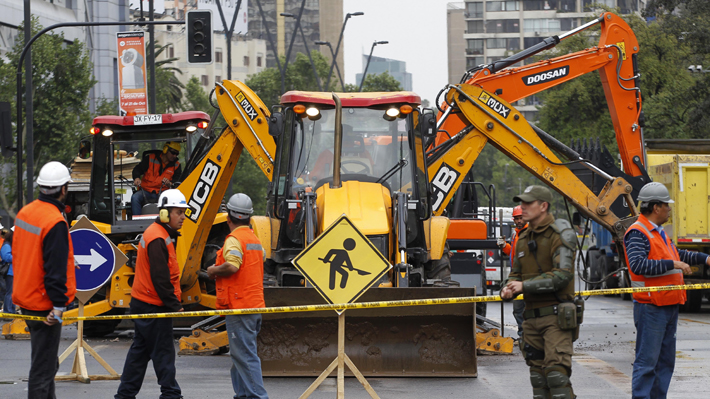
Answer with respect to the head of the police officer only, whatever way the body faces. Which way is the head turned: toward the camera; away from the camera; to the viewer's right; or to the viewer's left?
to the viewer's left

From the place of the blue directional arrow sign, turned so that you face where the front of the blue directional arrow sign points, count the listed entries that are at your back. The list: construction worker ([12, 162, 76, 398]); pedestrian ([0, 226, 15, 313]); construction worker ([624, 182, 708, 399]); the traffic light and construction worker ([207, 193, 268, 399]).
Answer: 2

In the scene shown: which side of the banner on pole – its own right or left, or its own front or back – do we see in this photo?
front

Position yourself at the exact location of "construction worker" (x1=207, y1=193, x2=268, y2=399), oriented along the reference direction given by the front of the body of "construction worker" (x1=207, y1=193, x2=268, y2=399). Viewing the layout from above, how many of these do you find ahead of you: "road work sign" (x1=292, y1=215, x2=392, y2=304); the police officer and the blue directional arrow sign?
1

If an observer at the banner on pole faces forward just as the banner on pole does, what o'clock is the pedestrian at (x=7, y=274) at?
The pedestrian is roughly at 1 o'clock from the banner on pole.

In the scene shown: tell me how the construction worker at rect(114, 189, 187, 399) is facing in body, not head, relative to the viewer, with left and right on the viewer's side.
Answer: facing to the right of the viewer

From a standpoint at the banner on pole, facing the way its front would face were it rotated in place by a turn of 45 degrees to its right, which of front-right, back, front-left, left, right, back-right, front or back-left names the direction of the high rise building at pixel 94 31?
back-right

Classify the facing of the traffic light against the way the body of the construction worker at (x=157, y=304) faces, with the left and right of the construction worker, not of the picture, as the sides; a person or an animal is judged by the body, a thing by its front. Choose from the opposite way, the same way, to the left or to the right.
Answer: to the right

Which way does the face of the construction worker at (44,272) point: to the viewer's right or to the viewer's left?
to the viewer's right

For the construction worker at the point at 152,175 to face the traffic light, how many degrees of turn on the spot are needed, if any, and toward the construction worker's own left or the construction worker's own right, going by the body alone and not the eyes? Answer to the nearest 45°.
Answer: approximately 135° to the construction worker's own left

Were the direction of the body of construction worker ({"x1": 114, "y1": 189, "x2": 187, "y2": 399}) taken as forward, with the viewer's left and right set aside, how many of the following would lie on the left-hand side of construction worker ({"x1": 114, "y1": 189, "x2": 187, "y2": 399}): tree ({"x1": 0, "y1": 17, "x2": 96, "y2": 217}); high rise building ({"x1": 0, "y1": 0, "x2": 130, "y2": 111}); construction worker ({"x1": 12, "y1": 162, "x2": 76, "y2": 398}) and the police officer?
2

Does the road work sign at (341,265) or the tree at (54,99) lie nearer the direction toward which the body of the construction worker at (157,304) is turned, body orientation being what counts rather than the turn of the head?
the road work sign
